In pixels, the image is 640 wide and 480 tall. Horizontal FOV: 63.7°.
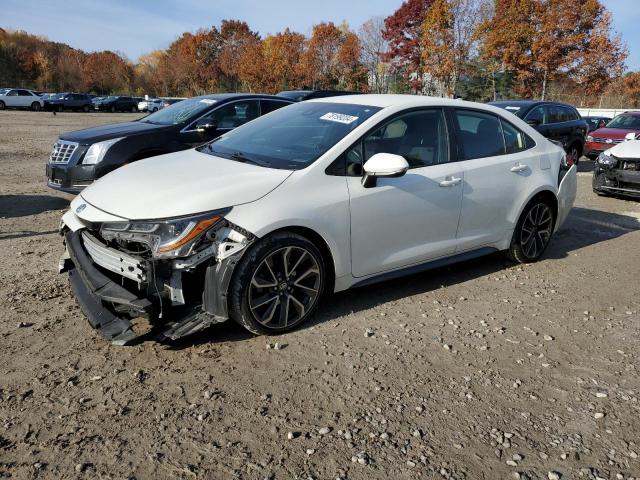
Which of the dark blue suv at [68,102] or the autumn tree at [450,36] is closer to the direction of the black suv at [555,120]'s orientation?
the dark blue suv

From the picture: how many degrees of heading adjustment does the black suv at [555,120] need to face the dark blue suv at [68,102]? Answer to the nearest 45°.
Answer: approximately 90° to its right

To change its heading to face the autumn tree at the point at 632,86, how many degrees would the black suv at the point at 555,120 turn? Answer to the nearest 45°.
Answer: approximately 135° to its right

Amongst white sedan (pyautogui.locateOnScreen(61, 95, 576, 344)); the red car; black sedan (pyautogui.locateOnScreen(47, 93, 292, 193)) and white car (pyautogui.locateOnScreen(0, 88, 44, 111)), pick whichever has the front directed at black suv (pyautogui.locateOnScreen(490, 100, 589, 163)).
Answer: the red car

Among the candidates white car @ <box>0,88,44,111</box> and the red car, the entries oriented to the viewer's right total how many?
0

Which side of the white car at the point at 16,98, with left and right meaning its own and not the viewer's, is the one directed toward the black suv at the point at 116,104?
back

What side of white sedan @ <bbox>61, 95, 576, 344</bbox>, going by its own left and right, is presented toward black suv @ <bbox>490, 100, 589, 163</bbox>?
back

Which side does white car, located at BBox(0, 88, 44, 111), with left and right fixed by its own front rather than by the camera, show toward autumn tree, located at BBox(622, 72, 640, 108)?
back

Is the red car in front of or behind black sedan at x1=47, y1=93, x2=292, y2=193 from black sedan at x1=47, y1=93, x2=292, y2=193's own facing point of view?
behind

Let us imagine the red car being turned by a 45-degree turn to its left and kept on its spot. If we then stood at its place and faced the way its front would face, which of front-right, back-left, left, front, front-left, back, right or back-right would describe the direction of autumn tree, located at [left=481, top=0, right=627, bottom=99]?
back

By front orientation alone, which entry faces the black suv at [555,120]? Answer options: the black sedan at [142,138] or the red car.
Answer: the red car
